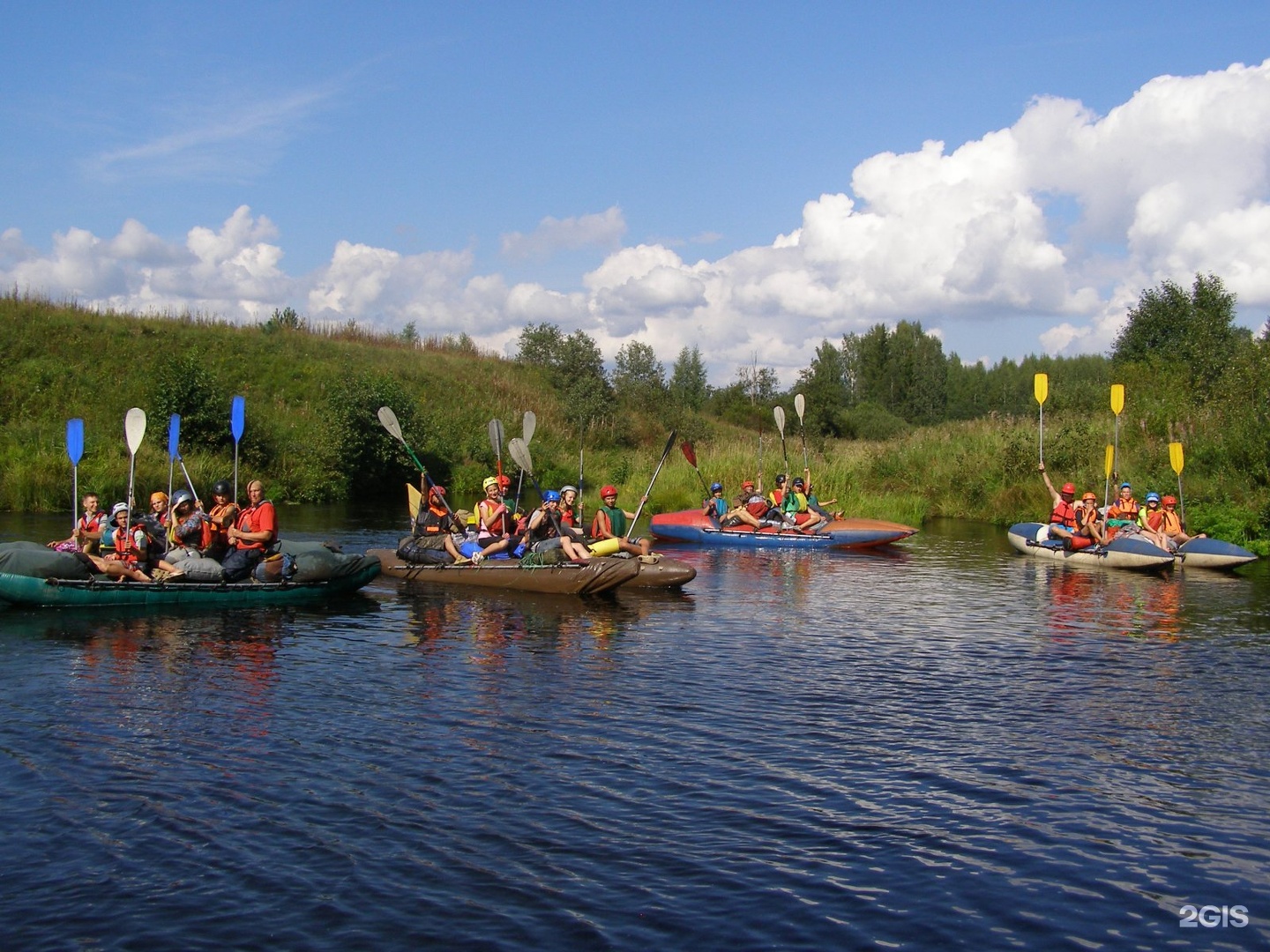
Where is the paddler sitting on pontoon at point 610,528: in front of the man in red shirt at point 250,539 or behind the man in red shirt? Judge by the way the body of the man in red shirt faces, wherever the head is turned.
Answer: behind

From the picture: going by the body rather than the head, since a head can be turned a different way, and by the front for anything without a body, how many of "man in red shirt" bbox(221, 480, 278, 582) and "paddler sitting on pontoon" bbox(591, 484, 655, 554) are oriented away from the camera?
0

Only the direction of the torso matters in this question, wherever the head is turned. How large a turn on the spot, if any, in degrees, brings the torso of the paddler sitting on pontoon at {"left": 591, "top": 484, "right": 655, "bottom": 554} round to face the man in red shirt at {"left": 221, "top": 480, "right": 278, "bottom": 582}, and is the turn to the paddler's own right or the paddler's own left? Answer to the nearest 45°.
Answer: approximately 90° to the paddler's own right

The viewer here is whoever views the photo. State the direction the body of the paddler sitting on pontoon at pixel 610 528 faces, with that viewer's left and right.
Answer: facing the viewer and to the right of the viewer

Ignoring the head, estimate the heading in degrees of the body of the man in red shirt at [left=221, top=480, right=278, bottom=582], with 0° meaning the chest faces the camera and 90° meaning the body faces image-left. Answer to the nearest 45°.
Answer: approximately 45°
